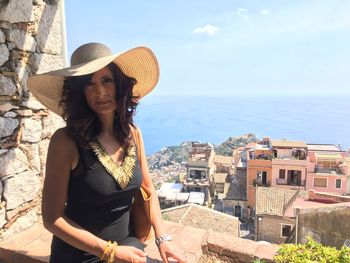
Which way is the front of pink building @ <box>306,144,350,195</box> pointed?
toward the camera

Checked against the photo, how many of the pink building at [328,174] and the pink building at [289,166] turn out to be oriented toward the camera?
2

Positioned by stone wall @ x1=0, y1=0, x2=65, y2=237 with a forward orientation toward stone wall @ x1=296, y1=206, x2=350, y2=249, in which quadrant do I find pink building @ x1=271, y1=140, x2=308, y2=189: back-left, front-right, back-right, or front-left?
front-left

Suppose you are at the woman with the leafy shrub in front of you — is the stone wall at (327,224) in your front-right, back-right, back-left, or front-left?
front-left

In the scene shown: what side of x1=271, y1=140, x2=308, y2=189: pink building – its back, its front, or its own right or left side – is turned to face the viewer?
front

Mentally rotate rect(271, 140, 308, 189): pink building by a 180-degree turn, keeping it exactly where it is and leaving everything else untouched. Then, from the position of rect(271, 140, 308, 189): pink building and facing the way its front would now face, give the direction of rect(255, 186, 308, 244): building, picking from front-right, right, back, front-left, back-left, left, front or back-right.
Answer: back

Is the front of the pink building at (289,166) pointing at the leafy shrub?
yes

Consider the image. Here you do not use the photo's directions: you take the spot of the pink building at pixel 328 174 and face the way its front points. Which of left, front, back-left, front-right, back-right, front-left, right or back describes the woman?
front

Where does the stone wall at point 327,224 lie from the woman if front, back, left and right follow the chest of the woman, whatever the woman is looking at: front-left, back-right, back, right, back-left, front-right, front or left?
left

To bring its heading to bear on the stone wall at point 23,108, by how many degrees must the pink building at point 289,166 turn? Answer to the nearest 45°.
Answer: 0° — it already faces it

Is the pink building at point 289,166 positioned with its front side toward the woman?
yes

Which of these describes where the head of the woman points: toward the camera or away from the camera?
toward the camera

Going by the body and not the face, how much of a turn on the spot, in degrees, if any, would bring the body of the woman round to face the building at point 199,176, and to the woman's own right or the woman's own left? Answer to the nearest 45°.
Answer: approximately 135° to the woman's own left

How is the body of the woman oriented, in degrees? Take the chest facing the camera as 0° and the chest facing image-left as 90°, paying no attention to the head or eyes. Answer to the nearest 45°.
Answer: approximately 315°

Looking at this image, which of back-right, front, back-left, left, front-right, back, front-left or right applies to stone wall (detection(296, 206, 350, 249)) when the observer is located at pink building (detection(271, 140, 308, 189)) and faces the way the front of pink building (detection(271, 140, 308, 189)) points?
front
